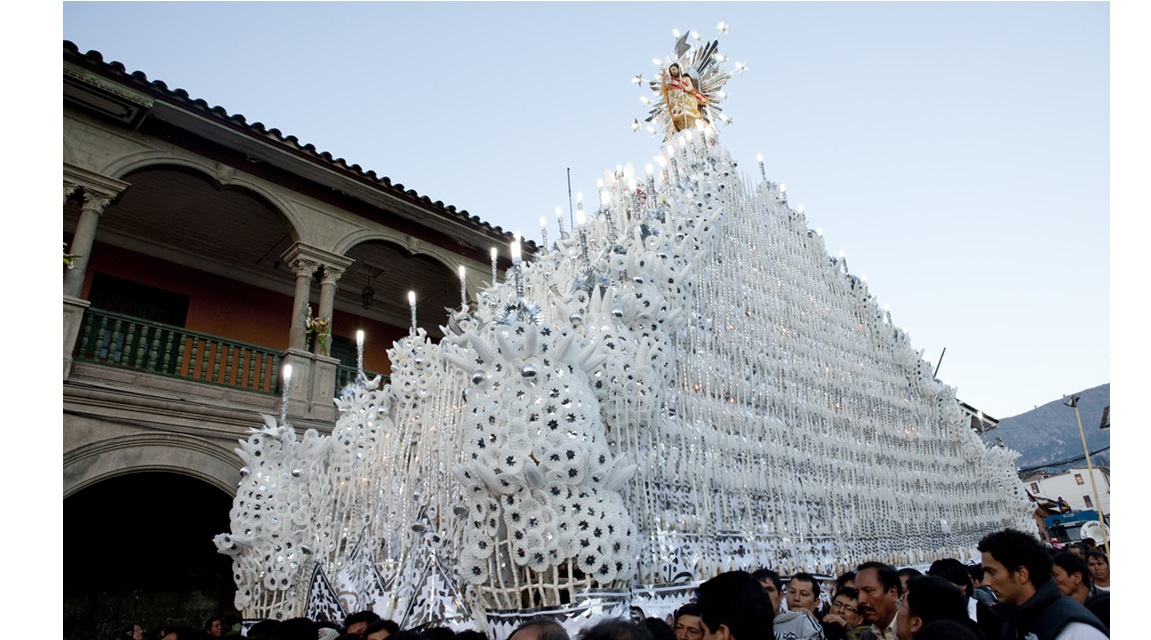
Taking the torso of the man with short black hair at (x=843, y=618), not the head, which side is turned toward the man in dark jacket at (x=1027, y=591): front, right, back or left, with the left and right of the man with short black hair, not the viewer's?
left

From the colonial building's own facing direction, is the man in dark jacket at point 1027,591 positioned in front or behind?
in front

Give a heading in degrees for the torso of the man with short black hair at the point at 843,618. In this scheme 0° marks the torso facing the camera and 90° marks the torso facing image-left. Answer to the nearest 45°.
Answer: approximately 45°

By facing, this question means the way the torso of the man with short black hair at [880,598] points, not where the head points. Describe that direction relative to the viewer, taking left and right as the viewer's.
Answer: facing the viewer and to the left of the viewer

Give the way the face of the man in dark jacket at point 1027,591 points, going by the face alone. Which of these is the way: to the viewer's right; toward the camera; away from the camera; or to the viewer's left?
to the viewer's left

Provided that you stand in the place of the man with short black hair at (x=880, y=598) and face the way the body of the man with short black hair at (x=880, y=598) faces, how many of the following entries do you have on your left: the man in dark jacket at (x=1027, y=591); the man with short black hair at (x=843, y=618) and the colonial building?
1

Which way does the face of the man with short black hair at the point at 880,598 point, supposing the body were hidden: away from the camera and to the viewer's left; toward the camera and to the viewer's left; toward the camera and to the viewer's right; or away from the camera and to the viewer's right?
toward the camera and to the viewer's left

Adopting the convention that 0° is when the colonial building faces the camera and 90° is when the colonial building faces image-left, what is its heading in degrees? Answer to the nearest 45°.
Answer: approximately 315°

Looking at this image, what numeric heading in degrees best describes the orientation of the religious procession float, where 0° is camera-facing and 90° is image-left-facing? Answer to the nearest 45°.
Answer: approximately 45°

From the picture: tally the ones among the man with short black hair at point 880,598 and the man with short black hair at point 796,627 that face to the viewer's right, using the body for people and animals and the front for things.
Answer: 0

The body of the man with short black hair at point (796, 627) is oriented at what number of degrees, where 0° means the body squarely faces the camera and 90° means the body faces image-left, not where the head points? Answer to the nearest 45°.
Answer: approximately 45°
